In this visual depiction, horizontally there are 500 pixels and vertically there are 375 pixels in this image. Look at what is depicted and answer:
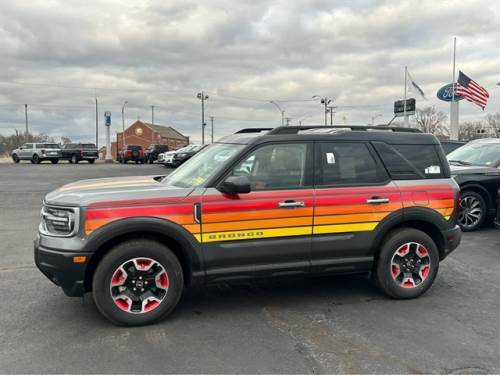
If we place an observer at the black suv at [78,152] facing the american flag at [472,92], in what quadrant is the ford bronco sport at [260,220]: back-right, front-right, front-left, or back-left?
front-right

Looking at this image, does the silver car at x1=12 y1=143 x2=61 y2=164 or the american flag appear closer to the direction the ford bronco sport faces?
the silver car

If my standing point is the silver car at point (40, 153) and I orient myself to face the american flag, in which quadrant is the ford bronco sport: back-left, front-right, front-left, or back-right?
front-right

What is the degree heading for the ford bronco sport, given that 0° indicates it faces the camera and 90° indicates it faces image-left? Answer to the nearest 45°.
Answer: approximately 90°

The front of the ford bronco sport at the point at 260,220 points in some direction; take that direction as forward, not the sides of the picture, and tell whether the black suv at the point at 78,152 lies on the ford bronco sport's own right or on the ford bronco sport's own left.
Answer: on the ford bronco sport's own right

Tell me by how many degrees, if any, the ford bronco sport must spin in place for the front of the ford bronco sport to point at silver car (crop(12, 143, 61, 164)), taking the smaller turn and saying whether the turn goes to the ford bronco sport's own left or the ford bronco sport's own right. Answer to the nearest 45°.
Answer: approximately 45° to the ford bronco sport's own right

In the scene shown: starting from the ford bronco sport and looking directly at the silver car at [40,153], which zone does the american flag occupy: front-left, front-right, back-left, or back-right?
front-right

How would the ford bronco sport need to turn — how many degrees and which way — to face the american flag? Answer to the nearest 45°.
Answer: approximately 135° to its right

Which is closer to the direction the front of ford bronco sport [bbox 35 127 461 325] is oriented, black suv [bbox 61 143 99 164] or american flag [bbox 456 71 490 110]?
the black suv
